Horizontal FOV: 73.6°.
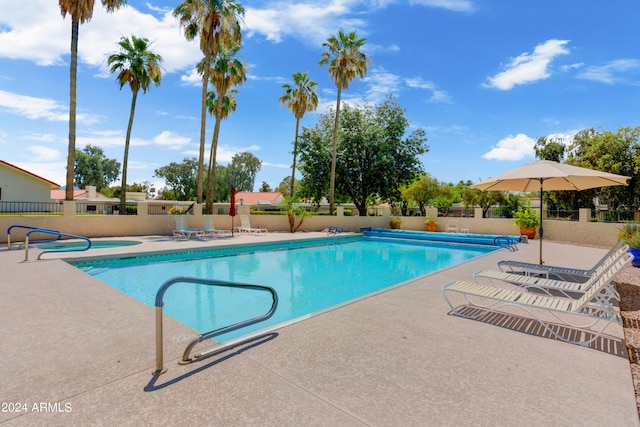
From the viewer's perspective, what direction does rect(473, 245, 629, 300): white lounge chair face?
to the viewer's left

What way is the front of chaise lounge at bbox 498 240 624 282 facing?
to the viewer's left

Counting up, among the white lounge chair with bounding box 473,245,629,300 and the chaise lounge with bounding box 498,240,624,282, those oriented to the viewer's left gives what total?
2

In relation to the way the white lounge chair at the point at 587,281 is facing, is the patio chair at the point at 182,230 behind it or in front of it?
in front

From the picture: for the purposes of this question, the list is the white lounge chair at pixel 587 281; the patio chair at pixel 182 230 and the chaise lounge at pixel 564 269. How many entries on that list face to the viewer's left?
2

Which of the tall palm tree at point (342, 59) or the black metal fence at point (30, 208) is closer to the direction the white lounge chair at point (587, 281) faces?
the black metal fence

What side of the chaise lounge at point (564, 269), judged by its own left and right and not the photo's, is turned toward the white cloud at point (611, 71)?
right

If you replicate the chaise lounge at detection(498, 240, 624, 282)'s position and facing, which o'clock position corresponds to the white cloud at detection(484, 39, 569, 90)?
The white cloud is roughly at 3 o'clock from the chaise lounge.

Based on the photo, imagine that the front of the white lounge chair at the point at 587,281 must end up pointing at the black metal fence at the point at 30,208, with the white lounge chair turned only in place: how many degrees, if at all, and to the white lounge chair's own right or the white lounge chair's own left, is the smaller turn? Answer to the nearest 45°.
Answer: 0° — it already faces it

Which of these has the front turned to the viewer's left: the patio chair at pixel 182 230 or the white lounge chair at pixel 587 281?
the white lounge chair

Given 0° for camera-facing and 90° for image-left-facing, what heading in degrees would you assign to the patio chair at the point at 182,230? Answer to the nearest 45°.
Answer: approximately 315°

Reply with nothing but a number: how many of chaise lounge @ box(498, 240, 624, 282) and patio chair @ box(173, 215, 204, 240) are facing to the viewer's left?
1
